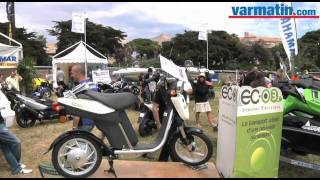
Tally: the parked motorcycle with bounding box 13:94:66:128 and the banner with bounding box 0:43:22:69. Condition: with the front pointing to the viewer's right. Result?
0

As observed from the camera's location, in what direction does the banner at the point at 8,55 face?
facing the viewer

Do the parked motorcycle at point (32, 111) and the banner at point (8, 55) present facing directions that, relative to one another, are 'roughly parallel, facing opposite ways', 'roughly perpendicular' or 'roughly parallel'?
roughly perpendicular

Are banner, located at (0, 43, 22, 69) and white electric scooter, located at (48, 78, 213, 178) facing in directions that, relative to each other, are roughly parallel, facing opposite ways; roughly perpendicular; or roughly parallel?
roughly perpendicular

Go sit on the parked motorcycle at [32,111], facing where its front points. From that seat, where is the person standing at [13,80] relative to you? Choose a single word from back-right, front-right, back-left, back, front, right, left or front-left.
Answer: right

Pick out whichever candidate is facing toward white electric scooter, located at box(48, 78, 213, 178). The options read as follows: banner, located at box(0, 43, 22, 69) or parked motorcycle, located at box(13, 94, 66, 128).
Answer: the banner

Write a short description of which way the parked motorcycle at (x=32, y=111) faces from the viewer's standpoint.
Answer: facing to the left of the viewer

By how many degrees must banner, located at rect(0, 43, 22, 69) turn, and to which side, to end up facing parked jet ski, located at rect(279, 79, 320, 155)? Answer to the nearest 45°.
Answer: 0° — it already faces it
